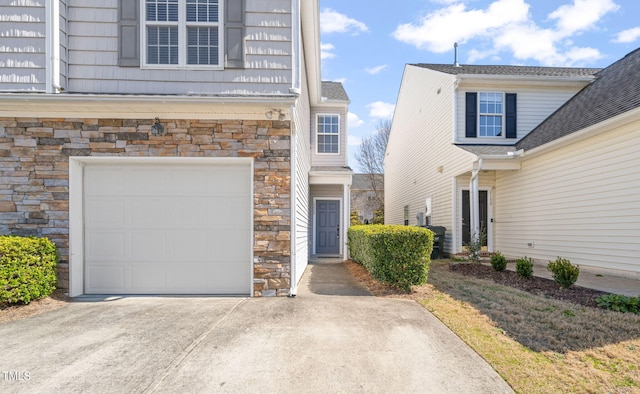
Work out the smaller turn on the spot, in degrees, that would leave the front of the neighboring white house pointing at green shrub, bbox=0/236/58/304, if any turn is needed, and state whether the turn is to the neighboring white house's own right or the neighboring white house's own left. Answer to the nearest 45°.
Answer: approximately 45° to the neighboring white house's own right

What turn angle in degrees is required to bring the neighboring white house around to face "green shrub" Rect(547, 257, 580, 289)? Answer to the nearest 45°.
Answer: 0° — it already faces it

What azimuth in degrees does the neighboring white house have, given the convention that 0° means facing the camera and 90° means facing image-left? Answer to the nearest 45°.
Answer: approximately 0°

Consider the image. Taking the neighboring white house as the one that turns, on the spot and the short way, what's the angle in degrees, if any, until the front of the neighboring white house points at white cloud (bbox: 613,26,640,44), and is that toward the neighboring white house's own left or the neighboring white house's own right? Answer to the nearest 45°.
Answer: approximately 135° to the neighboring white house's own left

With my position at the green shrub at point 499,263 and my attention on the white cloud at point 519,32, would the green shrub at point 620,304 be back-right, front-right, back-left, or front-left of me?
back-right

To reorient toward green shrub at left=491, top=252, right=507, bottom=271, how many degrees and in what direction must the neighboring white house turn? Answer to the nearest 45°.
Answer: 0° — it already faces it

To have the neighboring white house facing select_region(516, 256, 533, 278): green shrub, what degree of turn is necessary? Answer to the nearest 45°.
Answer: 0° — it already faces it
